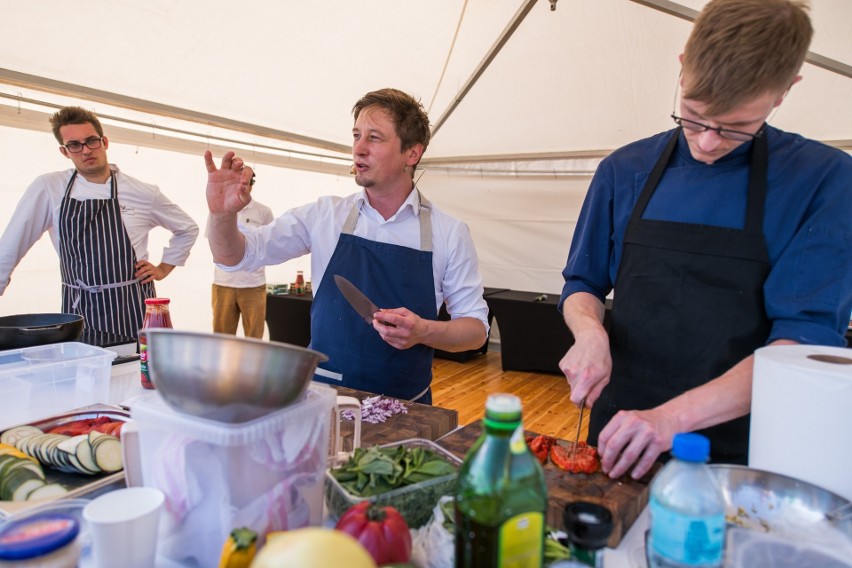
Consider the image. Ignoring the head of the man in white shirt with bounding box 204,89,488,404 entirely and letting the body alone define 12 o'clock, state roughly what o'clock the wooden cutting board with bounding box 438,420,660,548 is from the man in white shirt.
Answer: The wooden cutting board is roughly at 10 o'clock from the man in white shirt.

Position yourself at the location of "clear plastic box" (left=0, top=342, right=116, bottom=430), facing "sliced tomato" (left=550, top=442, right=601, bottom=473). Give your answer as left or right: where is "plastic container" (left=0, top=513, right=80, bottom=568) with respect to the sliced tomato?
right

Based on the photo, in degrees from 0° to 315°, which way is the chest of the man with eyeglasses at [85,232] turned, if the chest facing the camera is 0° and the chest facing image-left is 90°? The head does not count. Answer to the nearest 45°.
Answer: approximately 0°

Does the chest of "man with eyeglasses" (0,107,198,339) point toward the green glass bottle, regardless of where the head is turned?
yes

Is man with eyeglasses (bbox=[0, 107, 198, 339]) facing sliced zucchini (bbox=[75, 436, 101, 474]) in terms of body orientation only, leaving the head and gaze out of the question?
yes

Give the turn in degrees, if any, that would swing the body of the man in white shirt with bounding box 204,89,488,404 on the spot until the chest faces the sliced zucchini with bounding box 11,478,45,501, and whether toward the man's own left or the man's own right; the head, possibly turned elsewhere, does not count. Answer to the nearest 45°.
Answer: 0° — they already face it

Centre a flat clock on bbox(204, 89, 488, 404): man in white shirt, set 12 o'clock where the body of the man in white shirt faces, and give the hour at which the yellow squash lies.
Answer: The yellow squash is roughly at 11 o'clock from the man in white shirt.

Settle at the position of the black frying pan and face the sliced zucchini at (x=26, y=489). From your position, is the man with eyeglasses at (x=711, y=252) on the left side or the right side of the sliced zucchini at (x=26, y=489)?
left

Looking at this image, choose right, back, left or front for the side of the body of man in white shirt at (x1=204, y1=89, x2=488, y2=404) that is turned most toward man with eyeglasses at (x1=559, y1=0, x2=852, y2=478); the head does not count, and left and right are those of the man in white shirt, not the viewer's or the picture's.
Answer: left

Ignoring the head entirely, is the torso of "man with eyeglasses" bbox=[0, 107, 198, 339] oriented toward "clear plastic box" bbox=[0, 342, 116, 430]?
yes

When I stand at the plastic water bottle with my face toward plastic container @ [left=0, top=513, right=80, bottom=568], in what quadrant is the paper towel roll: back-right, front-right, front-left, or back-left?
back-right

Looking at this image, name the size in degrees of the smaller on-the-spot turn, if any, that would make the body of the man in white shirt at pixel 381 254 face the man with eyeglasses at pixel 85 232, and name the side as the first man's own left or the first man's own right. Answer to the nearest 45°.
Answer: approximately 90° to the first man's own right

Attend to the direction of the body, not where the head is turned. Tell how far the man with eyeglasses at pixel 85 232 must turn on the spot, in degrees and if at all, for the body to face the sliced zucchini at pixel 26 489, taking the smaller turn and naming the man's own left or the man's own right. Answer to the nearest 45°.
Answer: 0° — they already face it

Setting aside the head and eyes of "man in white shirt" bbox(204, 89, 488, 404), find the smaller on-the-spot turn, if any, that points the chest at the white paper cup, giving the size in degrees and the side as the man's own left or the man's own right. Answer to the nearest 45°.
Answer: approximately 45° to the man's own left
